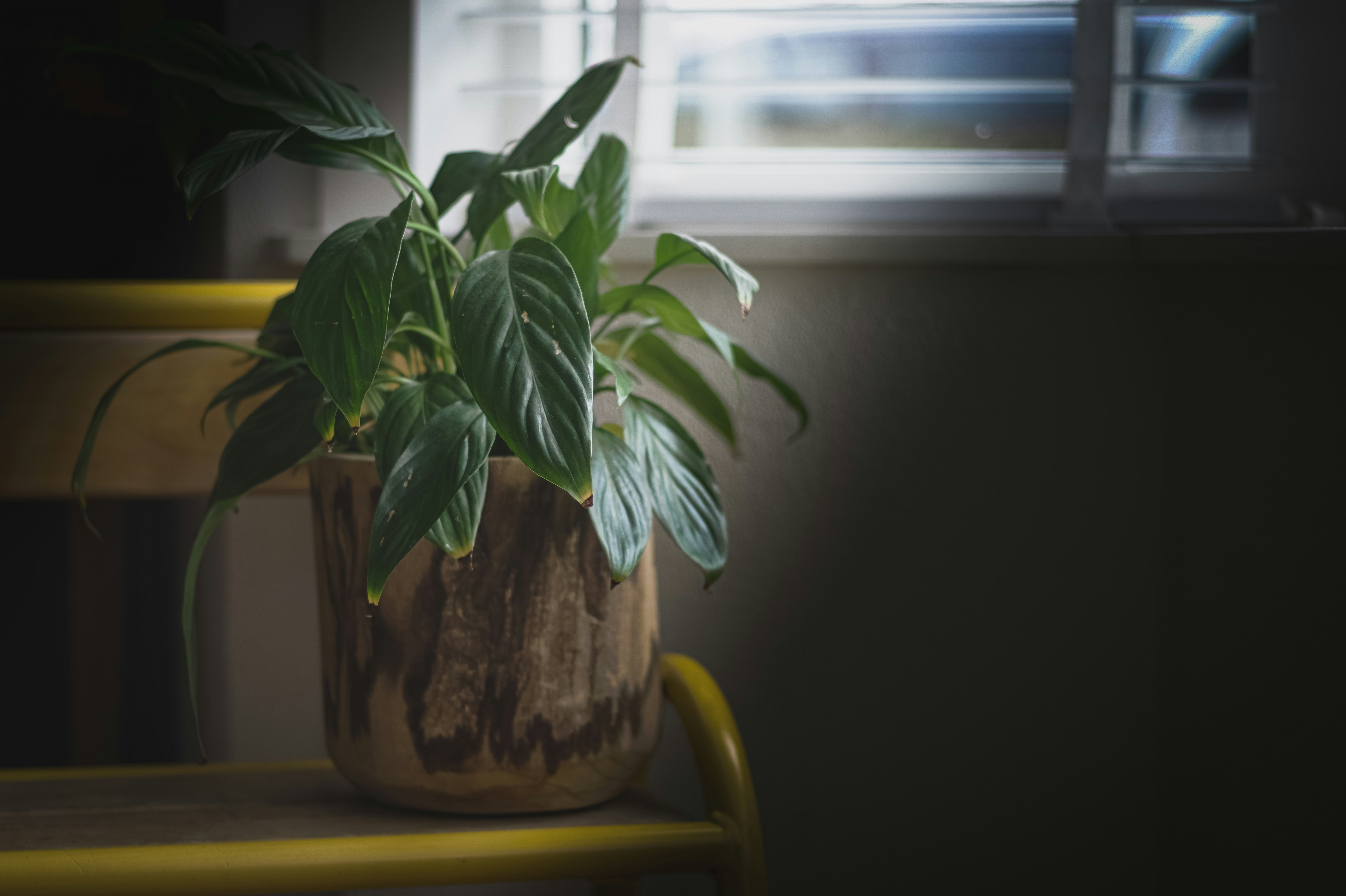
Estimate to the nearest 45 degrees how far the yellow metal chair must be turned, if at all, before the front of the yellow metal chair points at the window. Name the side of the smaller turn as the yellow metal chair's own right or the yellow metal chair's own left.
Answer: approximately 135° to the yellow metal chair's own left

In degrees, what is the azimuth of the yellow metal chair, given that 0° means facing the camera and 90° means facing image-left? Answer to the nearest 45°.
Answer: approximately 0°
